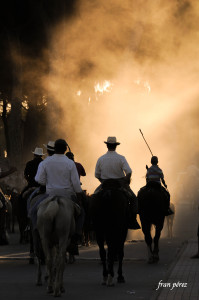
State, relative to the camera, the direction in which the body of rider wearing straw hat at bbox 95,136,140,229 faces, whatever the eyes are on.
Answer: away from the camera

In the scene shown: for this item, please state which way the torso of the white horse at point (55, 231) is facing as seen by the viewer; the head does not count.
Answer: away from the camera

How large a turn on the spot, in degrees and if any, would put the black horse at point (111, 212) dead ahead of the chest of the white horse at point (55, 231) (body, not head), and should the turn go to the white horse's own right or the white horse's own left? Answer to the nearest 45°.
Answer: approximately 45° to the white horse's own right

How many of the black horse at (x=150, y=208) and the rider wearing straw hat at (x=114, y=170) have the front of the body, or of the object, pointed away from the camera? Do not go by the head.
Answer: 2

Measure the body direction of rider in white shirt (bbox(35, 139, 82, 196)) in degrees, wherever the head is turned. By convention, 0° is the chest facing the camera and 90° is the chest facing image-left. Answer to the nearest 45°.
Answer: approximately 180°

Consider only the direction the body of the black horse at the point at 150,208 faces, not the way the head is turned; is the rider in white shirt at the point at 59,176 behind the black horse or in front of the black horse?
behind

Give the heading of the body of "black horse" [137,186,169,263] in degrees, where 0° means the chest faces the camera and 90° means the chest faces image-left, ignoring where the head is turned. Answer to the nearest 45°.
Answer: approximately 180°
